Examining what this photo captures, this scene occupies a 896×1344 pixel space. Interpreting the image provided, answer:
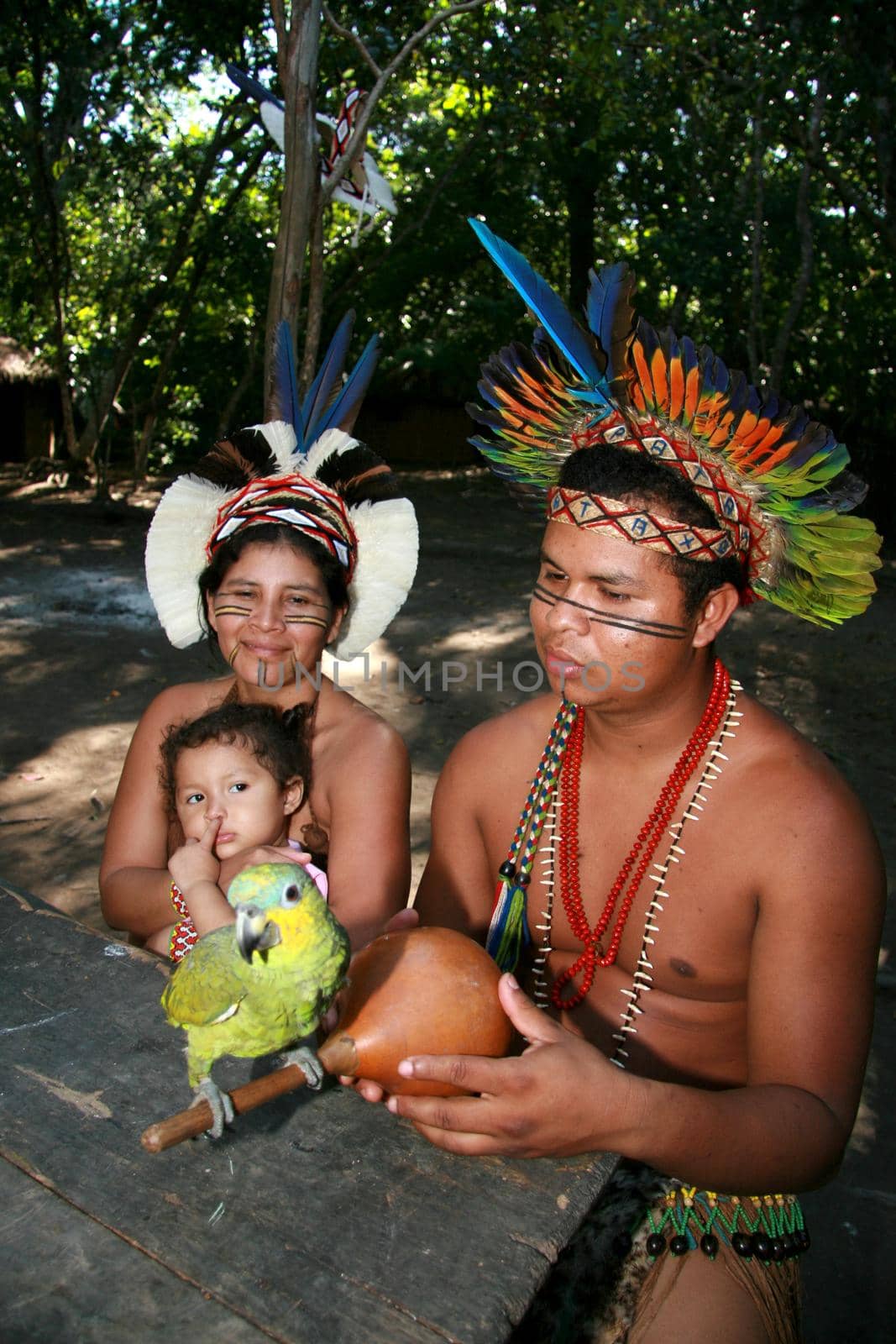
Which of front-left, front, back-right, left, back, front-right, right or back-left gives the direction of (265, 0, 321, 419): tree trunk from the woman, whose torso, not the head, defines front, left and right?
back

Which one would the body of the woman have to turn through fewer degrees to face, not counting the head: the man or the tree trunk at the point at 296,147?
the man

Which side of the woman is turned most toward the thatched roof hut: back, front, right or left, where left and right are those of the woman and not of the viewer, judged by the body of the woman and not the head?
back

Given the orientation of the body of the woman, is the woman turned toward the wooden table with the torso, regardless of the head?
yes

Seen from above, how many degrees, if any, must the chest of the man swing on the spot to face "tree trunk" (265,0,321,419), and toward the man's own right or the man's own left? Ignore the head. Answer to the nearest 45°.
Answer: approximately 90° to the man's own right

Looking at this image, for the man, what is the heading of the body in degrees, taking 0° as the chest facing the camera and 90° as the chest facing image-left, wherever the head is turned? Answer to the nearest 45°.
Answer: approximately 45°

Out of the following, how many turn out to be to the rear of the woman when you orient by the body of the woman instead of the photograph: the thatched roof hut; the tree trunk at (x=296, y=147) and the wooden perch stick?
2

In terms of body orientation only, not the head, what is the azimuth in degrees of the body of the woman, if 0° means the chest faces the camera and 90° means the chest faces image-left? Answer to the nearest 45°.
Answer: approximately 0°

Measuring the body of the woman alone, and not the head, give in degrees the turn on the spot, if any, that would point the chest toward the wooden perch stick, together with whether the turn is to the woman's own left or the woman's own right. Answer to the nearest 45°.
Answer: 0° — they already face it

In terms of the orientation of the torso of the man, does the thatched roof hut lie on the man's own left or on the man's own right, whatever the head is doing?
on the man's own right

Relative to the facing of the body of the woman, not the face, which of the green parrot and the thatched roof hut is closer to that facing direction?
the green parrot

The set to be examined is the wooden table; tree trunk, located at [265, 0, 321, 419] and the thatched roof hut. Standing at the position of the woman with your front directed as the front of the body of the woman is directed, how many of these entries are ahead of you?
1

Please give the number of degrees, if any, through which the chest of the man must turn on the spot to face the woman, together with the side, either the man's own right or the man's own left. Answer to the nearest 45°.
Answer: approximately 90° to the man's own right

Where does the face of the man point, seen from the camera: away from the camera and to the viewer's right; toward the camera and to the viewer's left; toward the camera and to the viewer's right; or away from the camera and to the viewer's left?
toward the camera and to the viewer's left

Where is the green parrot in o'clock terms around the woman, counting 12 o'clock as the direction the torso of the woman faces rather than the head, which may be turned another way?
The green parrot is roughly at 12 o'clock from the woman.

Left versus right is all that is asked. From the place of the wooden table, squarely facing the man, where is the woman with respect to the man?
left
